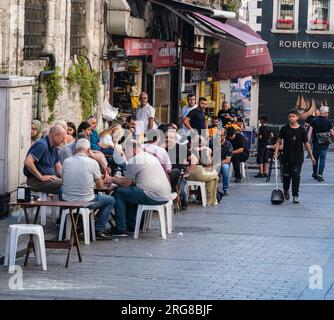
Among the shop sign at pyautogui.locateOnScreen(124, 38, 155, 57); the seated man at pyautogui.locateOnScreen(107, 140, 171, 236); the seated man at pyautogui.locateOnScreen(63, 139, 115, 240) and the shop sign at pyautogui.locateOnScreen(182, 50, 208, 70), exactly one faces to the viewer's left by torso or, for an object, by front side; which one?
the seated man at pyautogui.locateOnScreen(107, 140, 171, 236)

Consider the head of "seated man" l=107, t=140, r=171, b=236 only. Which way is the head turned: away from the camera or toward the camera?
away from the camera

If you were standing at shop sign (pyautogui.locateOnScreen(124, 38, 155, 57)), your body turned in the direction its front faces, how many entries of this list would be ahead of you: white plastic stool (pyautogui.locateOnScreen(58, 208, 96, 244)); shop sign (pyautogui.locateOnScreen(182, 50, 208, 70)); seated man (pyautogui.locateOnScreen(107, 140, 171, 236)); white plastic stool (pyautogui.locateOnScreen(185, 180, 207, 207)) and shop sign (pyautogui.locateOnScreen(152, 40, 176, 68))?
3

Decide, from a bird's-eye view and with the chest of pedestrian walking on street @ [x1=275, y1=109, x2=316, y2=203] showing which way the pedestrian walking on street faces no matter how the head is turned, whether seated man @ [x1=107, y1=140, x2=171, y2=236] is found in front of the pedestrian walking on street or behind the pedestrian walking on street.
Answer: in front

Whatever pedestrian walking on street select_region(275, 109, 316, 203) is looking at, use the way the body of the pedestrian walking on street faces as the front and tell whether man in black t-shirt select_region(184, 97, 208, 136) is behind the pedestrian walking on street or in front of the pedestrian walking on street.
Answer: behind

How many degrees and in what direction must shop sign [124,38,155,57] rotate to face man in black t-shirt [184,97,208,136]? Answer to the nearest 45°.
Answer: approximately 45° to its left

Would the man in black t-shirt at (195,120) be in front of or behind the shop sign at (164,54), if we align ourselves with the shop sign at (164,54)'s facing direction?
in front

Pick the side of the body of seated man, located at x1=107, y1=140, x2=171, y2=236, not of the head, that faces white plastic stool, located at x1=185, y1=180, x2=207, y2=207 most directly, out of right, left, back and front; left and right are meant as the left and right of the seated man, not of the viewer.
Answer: right

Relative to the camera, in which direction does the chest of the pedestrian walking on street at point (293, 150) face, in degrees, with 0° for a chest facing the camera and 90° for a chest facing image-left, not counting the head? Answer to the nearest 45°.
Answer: approximately 0°
